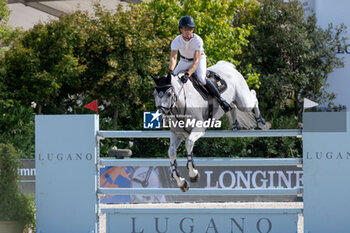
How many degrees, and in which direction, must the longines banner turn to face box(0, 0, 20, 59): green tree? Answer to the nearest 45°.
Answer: approximately 135° to its right

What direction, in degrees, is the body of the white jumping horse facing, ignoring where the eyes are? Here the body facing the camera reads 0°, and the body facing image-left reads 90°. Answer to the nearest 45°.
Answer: approximately 45°

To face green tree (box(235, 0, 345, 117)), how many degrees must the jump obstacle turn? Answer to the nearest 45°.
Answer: approximately 180°

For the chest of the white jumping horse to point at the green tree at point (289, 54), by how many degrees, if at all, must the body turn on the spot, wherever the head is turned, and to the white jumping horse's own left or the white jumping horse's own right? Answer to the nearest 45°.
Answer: approximately 135° to the white jumping horse's own right

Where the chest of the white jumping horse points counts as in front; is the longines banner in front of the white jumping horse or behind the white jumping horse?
behind

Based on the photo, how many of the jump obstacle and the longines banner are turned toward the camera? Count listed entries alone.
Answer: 2
